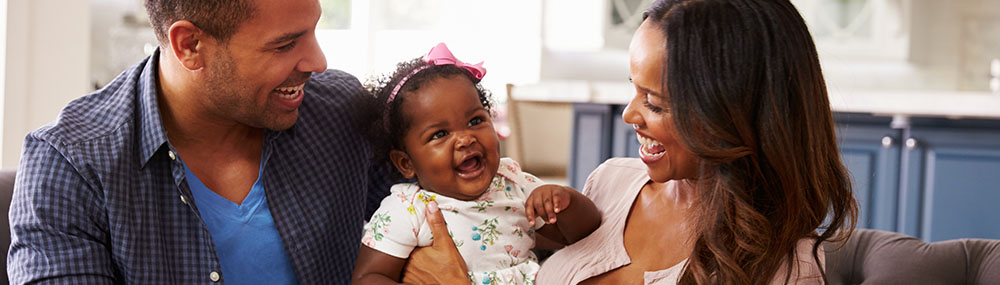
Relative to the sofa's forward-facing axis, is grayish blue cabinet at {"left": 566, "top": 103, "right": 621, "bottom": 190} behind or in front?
behind

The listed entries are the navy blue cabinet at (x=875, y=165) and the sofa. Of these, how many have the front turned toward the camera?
2

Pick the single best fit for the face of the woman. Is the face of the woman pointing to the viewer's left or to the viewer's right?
to the viewer's left

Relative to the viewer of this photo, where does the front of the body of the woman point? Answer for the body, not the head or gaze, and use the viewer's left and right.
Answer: facing the viewer and to the left of the viewer

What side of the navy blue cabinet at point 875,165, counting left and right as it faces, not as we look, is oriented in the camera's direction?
front

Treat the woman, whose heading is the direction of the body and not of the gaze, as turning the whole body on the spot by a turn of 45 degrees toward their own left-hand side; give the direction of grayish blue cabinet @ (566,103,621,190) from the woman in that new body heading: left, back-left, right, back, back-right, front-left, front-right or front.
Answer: back

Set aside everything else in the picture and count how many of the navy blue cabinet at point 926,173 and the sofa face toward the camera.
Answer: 2

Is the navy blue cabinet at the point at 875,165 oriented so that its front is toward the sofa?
yes

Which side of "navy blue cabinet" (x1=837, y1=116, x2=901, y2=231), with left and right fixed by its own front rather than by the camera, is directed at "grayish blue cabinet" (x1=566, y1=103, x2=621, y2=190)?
right

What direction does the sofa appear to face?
toward the camera
